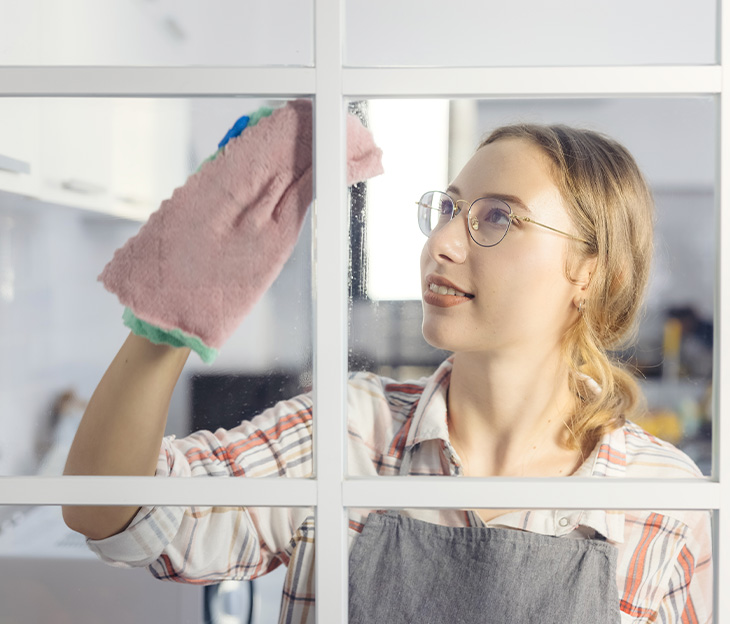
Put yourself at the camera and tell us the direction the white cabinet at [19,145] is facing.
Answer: facing the viewer and to the right of the viewer

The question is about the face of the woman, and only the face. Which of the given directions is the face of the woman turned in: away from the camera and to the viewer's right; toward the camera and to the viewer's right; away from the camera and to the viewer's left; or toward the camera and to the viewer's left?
toward the camera and to the viewer's left
